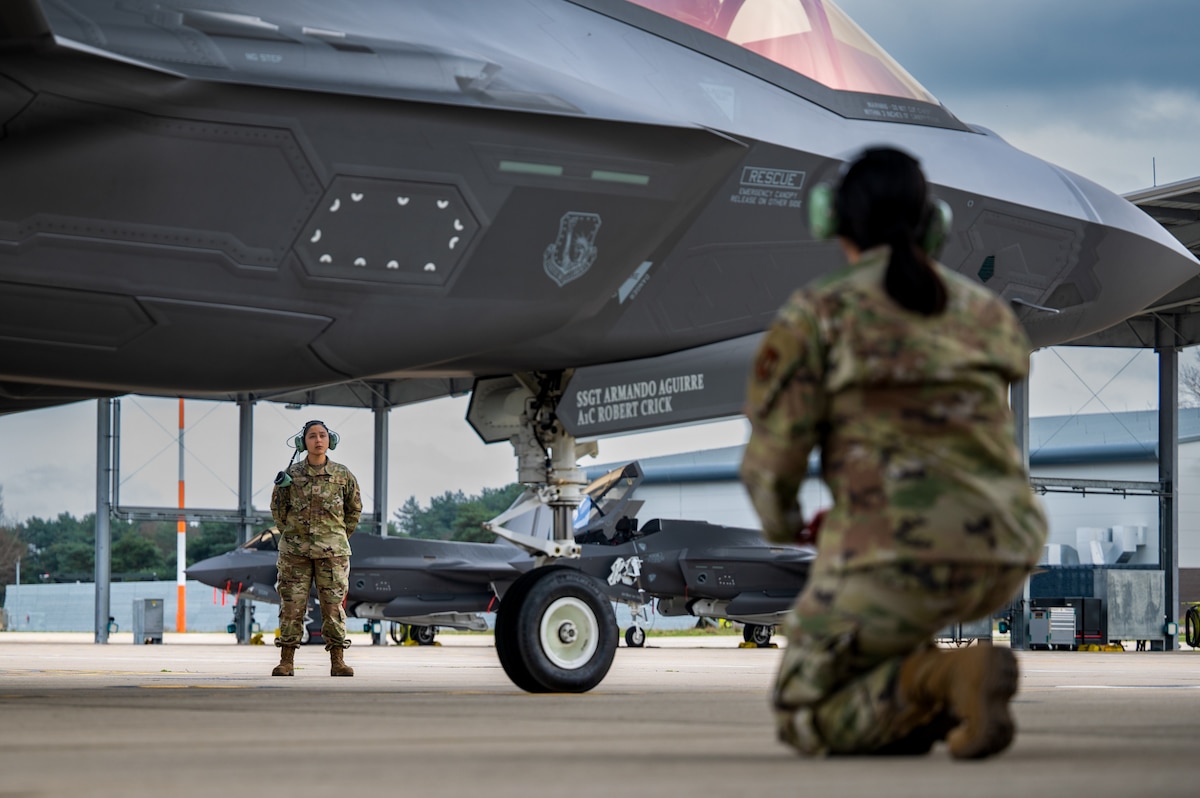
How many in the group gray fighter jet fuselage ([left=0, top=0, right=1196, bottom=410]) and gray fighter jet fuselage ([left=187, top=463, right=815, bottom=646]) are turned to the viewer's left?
1

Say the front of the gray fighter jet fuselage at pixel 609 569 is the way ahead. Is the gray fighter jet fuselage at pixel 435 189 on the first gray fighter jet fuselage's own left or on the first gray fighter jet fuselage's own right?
on the first gray fighter jet fuselage's own left

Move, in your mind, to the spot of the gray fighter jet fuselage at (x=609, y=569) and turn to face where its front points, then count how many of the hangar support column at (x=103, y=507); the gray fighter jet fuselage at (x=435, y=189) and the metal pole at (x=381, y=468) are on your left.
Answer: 1

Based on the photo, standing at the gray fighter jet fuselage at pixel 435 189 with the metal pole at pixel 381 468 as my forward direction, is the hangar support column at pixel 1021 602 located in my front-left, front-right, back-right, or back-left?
front-right

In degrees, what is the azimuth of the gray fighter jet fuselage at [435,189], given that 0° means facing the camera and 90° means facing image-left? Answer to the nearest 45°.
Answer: approximately 270°

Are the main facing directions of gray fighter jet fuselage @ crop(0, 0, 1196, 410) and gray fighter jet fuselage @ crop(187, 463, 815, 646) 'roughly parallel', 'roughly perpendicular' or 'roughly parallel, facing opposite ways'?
roughly parallel, facing opposite ways

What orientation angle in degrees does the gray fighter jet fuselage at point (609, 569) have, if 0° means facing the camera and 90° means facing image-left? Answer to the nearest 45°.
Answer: approximately 90°

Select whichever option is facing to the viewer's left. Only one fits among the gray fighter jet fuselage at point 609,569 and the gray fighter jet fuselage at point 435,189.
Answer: the gray fighter jet fuselage at point 609,569

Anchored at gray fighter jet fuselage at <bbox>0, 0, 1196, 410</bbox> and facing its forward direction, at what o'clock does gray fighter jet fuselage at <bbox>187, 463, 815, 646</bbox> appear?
gray fighter jet fuselage at <bbox>187, 463, 815, 646</bbox> is roughly at 9 o'clock from gray fighter jet fuselage at <bbox>0, 0, 1196, 410</bbox>.
